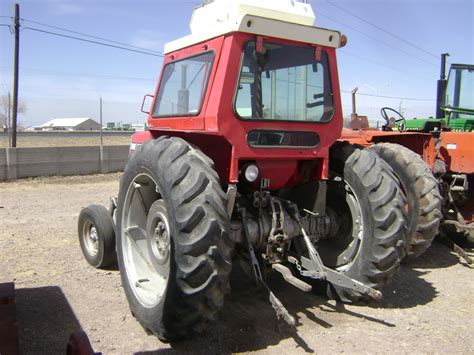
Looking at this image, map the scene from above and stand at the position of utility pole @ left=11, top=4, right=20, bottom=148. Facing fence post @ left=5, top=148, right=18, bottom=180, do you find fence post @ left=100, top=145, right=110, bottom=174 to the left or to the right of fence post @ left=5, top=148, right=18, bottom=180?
left

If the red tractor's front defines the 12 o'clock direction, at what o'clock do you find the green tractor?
The green tractor is roughly at 3 o'clock from the red tractor.

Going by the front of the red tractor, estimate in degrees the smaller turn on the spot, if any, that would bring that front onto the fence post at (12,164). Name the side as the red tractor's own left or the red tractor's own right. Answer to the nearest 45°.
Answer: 0° — it already faces it

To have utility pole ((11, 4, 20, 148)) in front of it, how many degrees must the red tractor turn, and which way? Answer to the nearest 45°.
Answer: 0° — it already faces it

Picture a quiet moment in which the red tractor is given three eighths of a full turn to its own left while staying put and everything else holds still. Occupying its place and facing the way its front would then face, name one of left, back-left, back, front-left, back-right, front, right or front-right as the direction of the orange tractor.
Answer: back-left

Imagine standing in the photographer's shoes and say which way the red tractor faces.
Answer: facing away from the viewer and to the left of the viewer
